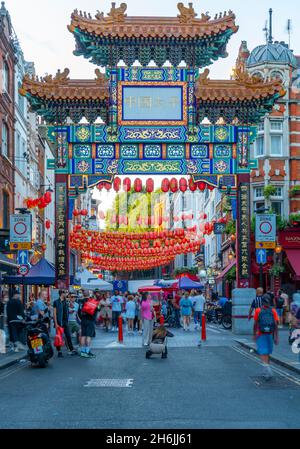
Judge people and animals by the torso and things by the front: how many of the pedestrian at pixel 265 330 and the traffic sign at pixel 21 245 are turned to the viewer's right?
0

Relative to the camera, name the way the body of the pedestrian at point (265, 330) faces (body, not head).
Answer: away from the camera

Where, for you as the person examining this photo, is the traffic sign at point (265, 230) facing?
facing the viewer

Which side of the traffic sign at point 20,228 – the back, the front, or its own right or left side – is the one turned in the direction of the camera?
front

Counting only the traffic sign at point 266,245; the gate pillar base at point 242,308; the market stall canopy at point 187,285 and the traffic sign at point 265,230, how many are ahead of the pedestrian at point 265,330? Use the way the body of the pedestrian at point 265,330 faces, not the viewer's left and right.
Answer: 4

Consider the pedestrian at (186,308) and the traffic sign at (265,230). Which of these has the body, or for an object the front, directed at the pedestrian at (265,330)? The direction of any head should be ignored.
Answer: the traffic sign

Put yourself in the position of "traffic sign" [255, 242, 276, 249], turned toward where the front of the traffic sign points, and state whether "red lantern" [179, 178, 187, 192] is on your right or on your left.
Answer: on your right
